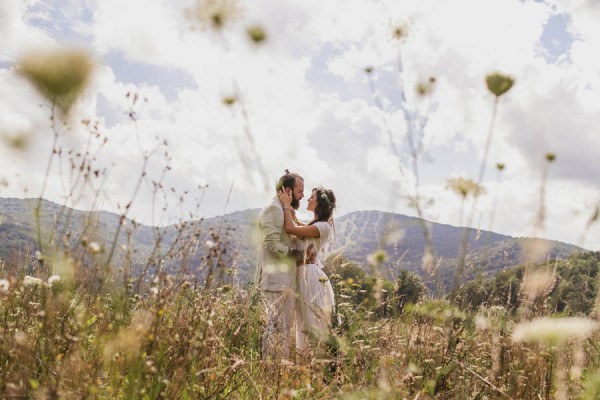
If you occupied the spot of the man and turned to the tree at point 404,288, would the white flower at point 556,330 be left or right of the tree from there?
right

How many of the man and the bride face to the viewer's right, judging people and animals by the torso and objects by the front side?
1

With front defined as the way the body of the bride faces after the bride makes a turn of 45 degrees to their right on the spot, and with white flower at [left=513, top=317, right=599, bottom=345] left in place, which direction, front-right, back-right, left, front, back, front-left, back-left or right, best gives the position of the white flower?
back-left

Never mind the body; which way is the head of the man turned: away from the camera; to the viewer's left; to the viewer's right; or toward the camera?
to the viewer's right

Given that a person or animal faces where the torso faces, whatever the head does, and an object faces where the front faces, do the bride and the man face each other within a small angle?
yes

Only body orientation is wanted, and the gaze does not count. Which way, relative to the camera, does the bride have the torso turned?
to the viewer's left

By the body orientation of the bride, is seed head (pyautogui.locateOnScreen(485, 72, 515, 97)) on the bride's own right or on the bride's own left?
on the bride's own left

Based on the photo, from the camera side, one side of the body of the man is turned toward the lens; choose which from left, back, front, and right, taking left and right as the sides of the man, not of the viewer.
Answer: right

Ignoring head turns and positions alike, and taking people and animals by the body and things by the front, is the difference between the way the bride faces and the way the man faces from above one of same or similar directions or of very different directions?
very different directions

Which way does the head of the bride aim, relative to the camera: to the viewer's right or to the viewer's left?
to the viewer's left

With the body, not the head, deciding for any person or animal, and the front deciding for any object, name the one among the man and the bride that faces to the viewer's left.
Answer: the bride
